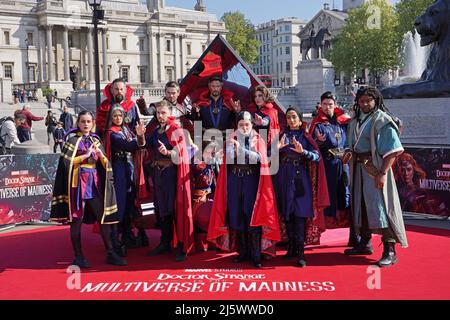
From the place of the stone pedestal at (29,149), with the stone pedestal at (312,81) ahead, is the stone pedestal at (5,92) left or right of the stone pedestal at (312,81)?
left

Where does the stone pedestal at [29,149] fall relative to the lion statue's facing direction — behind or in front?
in front

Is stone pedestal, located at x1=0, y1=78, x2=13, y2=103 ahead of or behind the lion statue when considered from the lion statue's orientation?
ahead

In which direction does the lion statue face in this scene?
to the viewer's left

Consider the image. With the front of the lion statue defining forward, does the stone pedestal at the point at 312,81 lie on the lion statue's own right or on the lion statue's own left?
on the lion statue's own right

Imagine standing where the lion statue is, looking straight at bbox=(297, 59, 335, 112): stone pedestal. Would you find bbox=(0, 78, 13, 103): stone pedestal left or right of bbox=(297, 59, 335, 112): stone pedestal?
left
